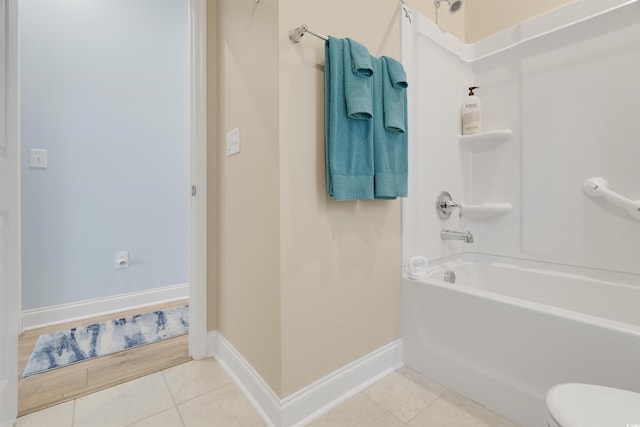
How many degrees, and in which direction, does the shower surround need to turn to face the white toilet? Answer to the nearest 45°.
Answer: approximately 45° to its left

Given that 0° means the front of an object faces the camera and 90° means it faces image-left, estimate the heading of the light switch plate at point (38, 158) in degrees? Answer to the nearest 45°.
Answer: approximately 0°

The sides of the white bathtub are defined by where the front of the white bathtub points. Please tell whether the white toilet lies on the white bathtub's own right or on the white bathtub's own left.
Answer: on the white bathtub's own left

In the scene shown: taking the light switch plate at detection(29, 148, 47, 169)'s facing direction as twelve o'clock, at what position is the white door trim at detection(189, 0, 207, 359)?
The white door trim is roughly at 11 o'clock from the light switch plate.

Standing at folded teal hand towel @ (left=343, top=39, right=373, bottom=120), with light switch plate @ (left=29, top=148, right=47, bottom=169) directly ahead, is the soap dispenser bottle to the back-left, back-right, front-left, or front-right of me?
back-right

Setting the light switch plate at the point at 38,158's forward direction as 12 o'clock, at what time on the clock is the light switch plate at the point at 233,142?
the light switch plate at the point at 233,142 is roughly at 11 o'clock from the light switch plate at the point at 38,158.

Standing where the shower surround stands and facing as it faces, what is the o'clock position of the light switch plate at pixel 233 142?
The light switch plate is roughly at 12 o'clock from the shower surround.

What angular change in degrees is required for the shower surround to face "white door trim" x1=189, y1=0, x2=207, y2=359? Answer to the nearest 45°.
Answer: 0° — it already faces it
